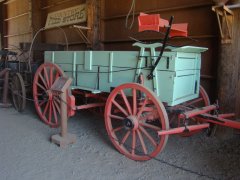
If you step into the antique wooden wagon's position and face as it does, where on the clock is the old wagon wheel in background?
The old wagon wheel in background is roughly at 6 o'clock from the antique wooden wagon.

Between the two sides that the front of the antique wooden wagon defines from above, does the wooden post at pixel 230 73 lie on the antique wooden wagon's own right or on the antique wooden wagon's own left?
on the antique wooden wagon's own left

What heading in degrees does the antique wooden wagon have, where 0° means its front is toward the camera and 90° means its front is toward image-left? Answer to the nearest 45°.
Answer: approximately 315°

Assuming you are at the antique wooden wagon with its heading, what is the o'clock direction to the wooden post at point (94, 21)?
The wooden post is roughly at 7 o'clock from the antique wooden wagon.

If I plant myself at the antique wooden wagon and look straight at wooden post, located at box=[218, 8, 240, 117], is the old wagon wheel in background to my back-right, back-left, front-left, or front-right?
back-left

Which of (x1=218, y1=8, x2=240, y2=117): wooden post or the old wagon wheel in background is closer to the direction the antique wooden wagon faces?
the wooden post

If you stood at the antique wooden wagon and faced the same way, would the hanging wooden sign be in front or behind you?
behind

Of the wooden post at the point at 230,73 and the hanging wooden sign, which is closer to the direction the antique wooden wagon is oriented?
the wooden post

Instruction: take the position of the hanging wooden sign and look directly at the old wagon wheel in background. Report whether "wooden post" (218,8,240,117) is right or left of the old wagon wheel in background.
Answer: left

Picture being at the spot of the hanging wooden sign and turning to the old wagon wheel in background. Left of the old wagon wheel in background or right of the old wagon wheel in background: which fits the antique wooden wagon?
left
